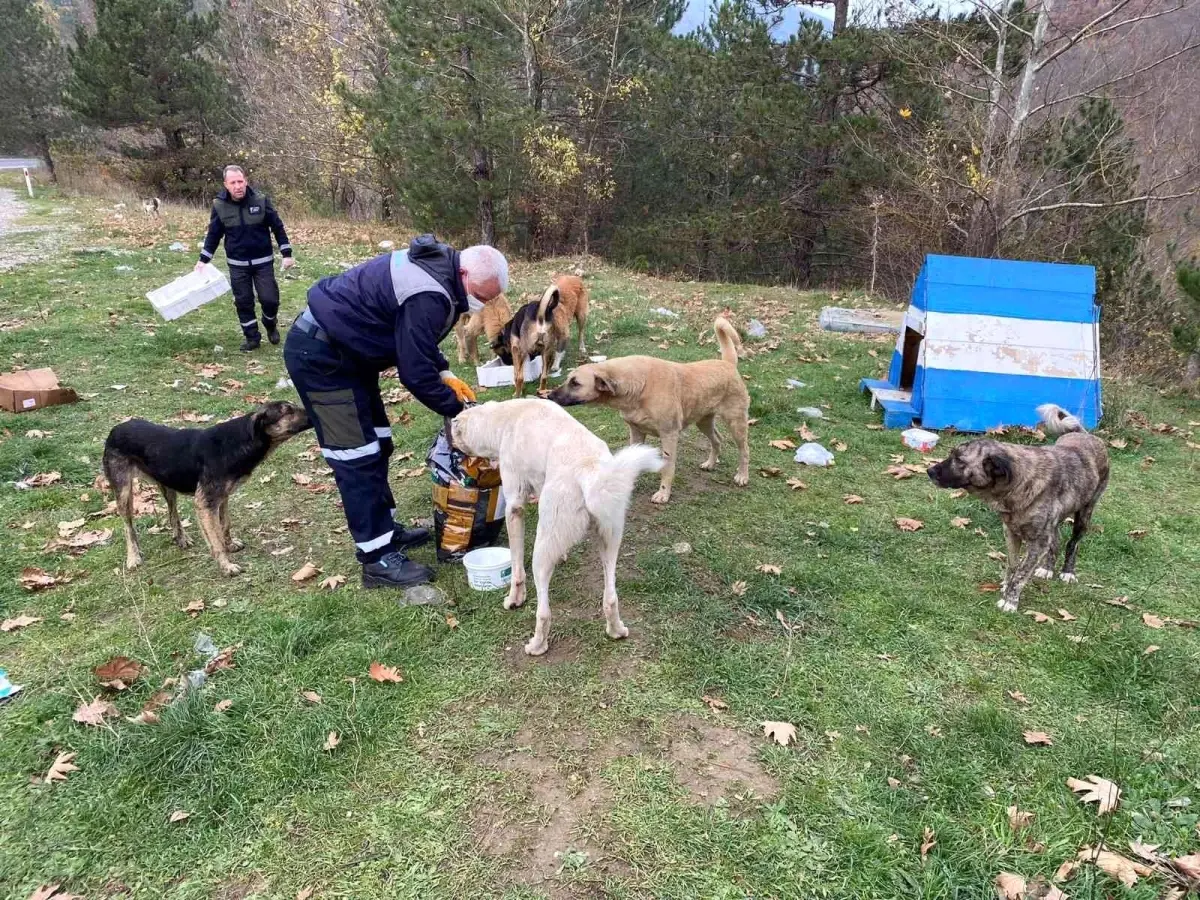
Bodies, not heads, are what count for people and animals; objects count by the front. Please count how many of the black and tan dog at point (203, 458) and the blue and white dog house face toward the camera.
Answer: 0

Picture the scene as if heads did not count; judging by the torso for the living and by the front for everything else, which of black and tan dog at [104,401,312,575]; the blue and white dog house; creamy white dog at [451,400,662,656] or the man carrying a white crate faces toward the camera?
the man carrying a white crate

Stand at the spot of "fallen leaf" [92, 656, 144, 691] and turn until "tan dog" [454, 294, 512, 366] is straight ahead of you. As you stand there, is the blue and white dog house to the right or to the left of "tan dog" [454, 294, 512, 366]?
right

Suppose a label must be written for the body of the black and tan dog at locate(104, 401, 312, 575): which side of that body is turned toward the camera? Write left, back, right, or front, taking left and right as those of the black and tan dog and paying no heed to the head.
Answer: right

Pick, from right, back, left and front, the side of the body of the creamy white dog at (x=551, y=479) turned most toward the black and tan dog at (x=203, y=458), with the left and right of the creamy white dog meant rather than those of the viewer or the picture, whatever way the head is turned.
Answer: front

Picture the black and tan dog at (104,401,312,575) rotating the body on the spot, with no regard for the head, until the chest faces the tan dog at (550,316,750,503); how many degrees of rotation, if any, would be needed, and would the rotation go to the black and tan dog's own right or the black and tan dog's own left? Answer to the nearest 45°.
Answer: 0° — it already faces it

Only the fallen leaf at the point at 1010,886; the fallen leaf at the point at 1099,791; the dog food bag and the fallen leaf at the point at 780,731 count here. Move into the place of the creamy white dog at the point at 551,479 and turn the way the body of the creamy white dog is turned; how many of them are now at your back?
3

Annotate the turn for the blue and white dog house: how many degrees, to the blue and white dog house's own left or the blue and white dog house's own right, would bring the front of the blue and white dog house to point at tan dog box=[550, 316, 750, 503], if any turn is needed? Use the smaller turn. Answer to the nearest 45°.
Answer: approximately 45° to the blue and white dog house's own left

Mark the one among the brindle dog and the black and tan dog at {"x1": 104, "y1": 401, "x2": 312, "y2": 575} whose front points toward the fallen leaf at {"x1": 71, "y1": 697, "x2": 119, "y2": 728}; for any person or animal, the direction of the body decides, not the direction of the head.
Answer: the brindle dog

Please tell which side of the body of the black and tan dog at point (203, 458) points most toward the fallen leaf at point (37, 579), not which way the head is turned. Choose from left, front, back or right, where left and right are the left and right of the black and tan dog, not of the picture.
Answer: back

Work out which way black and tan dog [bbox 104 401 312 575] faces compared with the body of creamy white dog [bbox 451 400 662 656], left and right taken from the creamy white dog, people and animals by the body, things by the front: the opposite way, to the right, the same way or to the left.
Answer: to the right

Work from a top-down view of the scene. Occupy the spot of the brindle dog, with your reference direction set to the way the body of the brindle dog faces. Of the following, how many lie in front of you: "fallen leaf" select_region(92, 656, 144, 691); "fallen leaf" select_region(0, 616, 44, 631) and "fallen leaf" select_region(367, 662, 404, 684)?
3

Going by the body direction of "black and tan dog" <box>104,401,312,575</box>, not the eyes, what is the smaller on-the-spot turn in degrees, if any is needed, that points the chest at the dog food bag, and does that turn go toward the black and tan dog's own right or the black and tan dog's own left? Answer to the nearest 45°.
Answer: approximately 45° to the black and tan dog's own right

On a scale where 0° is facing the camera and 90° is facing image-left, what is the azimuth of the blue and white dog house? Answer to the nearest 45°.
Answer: approximately 90°

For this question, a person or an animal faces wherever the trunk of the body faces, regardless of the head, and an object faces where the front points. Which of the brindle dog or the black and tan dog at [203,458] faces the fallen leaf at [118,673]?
the brindle dog

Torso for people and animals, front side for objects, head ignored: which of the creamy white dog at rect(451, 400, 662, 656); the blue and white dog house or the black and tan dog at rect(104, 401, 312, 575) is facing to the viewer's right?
the black and tan dog

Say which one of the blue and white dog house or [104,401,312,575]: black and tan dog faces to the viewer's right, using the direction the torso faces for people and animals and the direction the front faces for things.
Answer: the black and tan dog

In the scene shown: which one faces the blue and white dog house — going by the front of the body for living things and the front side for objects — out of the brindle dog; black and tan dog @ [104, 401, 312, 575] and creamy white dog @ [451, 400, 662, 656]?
the black and tan dog
